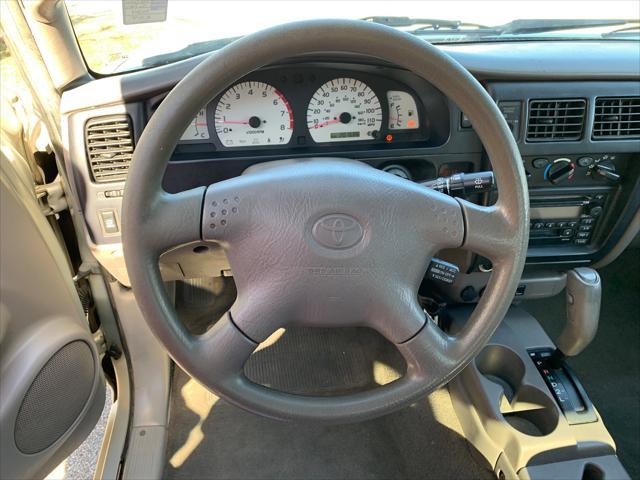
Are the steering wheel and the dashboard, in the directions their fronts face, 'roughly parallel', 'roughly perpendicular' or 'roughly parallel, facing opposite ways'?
roughly parallel

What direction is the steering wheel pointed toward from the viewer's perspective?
toward the camera

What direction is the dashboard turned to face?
toward the camera

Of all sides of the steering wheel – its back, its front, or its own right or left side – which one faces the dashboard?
back

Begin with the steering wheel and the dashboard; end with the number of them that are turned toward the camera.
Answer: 2

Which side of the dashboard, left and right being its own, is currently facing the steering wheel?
front
